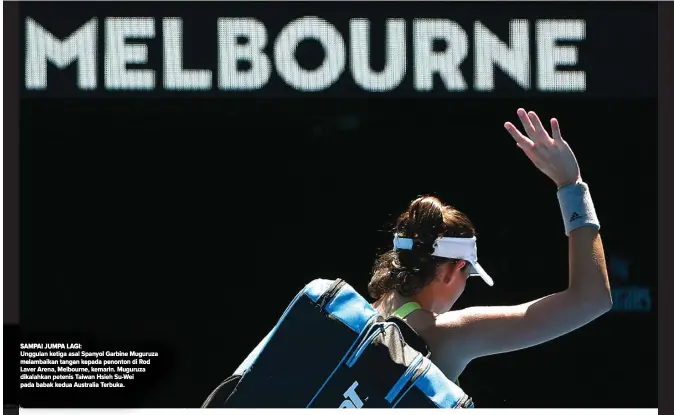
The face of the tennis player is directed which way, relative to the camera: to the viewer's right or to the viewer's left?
to the viewer's right

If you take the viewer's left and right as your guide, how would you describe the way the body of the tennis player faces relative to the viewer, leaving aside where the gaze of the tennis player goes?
facing away from the viewer and to the right of the viewer
